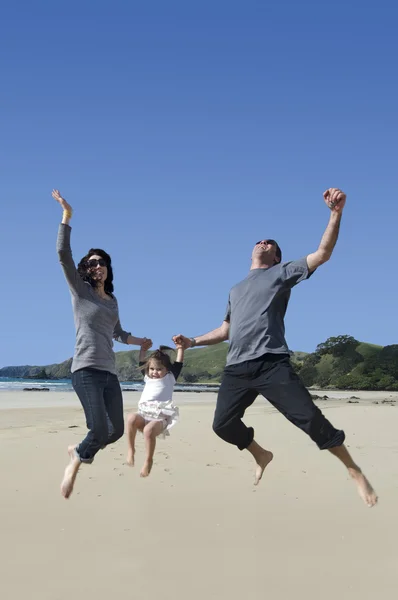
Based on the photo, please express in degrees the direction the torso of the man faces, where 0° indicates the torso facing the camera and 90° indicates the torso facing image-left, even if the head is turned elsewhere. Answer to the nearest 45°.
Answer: approximately 45°

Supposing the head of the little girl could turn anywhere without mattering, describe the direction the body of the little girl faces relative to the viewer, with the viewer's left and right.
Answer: facing the viewer and to the left of the viewer

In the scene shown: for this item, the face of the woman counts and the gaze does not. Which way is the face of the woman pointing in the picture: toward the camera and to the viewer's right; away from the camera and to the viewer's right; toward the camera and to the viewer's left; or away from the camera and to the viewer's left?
toward the camera and to the viewer's right

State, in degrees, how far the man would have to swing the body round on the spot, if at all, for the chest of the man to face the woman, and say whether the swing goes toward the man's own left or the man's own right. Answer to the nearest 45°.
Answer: approximately 45° to the man's own right

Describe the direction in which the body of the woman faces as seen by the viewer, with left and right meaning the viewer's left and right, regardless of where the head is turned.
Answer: facing the viewer and to the right of the viewer
